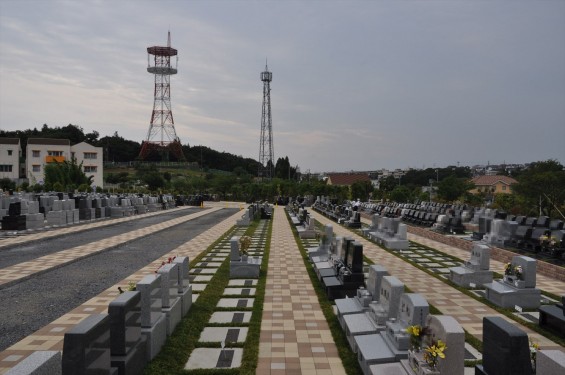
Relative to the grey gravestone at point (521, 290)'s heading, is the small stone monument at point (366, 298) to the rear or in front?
in front

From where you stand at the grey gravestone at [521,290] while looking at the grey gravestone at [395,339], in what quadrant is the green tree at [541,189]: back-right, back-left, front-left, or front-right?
back-right

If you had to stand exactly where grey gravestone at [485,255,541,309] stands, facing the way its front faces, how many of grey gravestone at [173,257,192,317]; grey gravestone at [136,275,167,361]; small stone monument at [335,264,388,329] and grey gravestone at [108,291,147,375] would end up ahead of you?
4

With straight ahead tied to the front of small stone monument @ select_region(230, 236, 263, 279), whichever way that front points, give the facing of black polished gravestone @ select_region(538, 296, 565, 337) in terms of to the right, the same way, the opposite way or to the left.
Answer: the opposite way

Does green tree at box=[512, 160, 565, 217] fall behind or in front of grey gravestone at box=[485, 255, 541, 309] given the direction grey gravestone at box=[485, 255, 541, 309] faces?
behind

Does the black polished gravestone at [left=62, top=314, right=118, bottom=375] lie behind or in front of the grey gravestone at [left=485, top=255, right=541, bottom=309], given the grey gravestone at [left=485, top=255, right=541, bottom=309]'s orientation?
in front

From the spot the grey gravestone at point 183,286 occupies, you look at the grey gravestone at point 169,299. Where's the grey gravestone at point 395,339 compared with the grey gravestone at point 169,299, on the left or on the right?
left

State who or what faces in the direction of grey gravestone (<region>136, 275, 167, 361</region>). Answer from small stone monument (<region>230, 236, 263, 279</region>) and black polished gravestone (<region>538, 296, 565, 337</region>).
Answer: the black polished gravestone

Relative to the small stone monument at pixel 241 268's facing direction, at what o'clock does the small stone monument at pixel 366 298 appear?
the small stone monument at pixel 366 298 is roughly at 2 o'clock from the small stone monument at pixel 241 268.

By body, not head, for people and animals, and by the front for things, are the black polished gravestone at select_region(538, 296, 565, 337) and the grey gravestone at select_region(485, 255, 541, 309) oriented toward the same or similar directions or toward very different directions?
same or similar directions

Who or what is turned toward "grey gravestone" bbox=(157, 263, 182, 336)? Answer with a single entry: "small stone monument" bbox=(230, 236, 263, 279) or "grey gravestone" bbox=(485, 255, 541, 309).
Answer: "grey gravestone" bbox=(485, 255, 541, 309)

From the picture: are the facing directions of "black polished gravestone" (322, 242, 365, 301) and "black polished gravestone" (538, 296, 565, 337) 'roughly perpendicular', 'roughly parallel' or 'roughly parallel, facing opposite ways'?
roughly parallel

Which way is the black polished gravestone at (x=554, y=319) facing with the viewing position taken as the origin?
facing the viewer and to the left of the viewer

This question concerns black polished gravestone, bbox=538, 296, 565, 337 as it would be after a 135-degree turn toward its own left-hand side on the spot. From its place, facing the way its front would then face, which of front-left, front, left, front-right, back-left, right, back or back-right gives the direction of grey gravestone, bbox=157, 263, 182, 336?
back-right

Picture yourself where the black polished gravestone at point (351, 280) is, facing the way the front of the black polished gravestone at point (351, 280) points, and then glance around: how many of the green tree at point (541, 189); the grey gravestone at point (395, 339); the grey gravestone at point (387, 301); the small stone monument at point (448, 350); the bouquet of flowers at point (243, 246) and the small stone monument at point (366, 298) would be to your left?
4

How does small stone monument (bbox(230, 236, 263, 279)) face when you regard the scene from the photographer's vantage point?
facing to the right of the viewer

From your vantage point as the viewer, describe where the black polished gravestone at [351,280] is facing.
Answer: facing to the left of the viewer
